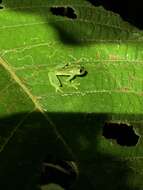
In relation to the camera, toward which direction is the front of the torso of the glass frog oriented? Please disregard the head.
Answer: to the viewer's right
